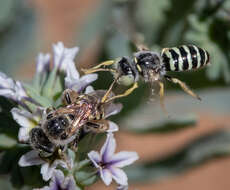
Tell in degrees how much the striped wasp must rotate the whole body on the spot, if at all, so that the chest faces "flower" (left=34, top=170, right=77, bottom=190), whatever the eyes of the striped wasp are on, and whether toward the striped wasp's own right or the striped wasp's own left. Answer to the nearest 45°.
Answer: approximately 45° to the striped wasp's own left

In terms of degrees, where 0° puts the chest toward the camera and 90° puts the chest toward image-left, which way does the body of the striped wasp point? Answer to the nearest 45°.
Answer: approximately 90°

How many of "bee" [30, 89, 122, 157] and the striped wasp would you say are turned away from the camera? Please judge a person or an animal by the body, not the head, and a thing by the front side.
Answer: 0

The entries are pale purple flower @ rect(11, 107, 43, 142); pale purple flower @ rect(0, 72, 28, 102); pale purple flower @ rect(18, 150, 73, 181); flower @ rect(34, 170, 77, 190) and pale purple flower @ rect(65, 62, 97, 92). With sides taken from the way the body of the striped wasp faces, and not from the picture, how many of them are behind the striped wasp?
0

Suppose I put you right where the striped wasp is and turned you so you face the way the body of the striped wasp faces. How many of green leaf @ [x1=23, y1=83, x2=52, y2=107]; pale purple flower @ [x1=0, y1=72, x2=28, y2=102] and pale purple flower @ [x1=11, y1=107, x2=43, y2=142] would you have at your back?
0

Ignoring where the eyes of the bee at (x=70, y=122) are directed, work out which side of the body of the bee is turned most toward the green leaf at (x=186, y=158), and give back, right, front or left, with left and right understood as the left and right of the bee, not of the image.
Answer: back

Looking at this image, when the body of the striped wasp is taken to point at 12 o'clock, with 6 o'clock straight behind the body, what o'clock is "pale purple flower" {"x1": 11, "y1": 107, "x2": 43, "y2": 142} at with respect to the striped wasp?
The pale purple flower is roughly at 11 o'clock from the striped wasp.

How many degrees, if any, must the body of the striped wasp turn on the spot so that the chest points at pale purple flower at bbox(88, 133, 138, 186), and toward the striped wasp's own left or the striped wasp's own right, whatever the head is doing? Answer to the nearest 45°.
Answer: approximately 45° to the striped wasp's own left
